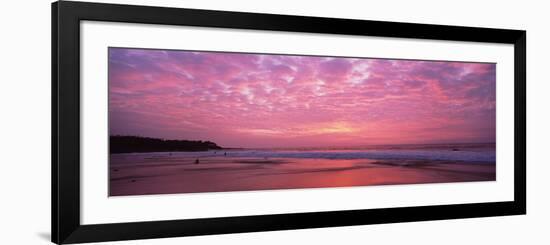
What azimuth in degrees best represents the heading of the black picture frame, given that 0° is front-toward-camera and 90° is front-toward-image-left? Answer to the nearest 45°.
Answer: approximately 315°
